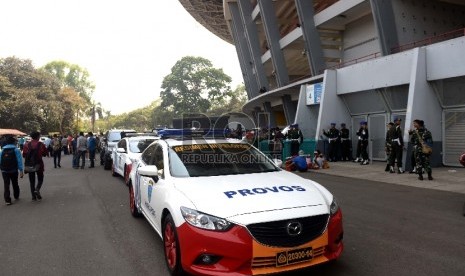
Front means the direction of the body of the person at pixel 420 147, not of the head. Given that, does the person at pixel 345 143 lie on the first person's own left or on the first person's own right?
on the first person's own right

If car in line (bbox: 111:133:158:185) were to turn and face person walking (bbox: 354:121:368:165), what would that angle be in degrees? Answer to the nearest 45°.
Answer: approximately 45° to its left

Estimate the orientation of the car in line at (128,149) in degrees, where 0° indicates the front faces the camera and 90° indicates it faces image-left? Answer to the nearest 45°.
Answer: approximately 315°

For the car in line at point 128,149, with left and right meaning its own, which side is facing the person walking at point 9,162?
right

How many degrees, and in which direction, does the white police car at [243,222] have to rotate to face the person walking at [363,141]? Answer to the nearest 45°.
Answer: approximately 90° to its left

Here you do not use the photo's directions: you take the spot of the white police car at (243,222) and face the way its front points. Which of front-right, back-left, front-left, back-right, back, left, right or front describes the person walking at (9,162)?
back

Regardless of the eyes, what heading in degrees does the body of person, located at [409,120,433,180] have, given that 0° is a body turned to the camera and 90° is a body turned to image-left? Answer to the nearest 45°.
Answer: approximately 45°

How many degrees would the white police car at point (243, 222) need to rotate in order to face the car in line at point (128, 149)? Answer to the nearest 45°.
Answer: approximately 180°
